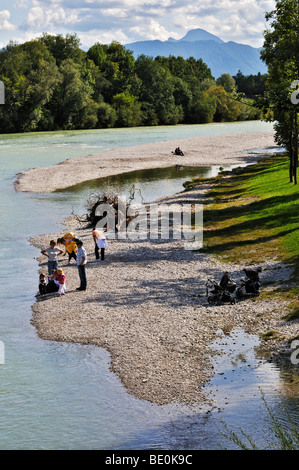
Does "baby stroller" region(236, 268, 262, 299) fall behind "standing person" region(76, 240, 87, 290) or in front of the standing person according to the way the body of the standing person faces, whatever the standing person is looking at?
behind

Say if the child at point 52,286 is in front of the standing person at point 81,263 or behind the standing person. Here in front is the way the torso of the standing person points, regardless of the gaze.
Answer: in front

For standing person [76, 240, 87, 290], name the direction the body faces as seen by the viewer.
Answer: to the viewer's left

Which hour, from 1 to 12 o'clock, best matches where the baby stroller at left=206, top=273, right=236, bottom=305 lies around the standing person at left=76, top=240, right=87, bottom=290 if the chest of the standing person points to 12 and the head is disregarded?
The baby stroller is roughly at 7 o'clock from the standing person.

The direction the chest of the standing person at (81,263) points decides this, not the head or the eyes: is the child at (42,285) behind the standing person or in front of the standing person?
in front

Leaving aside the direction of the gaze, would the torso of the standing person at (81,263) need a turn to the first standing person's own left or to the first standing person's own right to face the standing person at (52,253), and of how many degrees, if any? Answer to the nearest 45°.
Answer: approximately 45° to the first standing person's own right

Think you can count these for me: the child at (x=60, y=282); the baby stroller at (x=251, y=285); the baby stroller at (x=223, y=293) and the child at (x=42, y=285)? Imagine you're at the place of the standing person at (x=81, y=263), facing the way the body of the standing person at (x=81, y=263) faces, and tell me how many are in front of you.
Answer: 2

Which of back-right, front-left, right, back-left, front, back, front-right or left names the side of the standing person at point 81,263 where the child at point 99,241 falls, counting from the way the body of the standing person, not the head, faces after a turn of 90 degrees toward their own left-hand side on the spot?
back

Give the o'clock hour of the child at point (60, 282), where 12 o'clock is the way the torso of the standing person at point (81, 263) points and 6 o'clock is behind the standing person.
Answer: The child is roughly at 12 o'clock from the standing person.
